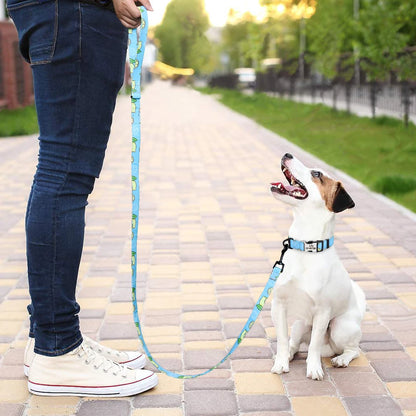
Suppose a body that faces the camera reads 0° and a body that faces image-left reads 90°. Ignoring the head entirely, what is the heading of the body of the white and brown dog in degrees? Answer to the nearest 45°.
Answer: approximately 45°

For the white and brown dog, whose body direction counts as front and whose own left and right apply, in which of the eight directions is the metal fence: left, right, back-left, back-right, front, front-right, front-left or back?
back-right

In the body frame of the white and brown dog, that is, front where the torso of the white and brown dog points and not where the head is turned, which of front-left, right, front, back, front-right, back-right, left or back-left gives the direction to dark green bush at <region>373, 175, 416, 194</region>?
back-right
